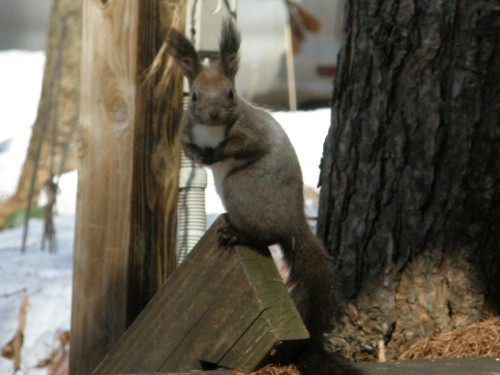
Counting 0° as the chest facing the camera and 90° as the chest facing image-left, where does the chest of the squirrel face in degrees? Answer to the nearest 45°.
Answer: approximately 45°

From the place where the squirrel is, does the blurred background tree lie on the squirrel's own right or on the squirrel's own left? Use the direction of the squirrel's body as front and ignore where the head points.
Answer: on the squirrel's own right
